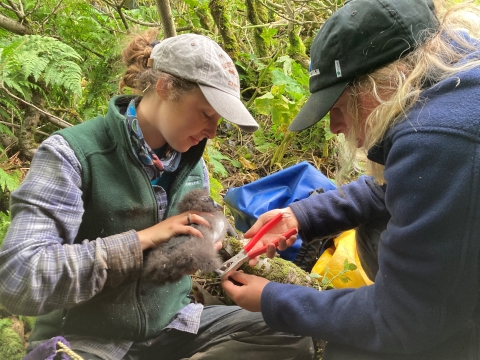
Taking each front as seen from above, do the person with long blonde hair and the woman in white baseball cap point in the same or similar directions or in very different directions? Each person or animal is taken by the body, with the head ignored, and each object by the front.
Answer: very different directions

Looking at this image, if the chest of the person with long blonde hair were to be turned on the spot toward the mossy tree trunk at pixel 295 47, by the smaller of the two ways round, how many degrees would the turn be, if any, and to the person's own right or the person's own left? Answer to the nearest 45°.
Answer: approximately 90° to the person's own right

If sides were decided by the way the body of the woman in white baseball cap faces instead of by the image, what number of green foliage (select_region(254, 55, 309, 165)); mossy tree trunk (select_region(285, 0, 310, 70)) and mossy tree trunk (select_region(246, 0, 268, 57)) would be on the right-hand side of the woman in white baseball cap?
0

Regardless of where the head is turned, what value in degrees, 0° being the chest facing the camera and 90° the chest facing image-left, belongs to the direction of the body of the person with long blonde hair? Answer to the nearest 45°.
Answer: approximately 90°

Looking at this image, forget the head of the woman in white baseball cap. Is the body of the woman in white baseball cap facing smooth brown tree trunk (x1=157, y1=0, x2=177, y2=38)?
no

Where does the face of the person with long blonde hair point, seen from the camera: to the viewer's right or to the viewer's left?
to the viewer's left

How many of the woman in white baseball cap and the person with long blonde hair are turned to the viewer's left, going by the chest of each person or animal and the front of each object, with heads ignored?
1

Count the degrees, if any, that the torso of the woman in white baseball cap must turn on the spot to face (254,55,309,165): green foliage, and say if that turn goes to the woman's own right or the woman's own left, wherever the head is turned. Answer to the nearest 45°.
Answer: approximately 90° to the woman's own left

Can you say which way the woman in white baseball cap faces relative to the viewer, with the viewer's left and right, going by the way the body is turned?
facing the viewer and to the right of the viewer

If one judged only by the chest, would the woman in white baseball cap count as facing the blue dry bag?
no

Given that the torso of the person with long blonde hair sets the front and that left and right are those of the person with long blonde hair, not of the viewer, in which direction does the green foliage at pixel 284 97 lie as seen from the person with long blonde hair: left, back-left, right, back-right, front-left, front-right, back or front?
right

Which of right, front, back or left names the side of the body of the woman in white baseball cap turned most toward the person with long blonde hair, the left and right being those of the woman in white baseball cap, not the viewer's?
front

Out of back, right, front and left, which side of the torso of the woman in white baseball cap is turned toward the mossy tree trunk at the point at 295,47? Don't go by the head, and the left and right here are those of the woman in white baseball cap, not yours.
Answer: left

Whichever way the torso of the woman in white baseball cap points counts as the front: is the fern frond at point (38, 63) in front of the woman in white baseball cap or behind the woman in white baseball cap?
behind
